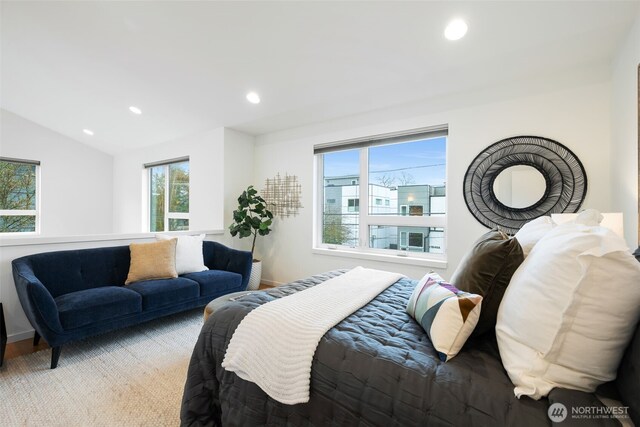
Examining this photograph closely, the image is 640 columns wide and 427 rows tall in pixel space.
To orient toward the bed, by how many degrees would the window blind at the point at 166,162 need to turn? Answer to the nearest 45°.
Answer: approximately 45° to its left

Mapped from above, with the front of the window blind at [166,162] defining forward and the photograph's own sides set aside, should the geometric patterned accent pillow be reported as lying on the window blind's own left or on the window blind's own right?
on the window blind's own left

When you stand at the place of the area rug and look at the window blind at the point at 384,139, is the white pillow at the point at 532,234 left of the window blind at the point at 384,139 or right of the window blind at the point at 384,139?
right

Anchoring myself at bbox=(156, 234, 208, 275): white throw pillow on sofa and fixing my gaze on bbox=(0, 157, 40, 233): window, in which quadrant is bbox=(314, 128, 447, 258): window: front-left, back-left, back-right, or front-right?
back-right

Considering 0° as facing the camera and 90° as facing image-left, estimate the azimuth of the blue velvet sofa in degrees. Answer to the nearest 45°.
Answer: approximately 315°

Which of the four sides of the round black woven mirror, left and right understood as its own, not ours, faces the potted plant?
right

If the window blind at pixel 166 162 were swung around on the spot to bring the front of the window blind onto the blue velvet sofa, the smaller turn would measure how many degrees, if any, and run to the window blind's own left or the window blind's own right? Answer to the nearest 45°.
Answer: approximately 45° to the window blind's own left

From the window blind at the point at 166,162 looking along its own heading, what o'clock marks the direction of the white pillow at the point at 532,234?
The white pillow is roughly at 10 o'clock from the window blind.

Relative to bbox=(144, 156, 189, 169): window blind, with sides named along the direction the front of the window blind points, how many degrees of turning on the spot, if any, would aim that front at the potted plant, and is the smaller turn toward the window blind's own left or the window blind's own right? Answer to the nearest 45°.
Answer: approximately 90° to the window blind's own left

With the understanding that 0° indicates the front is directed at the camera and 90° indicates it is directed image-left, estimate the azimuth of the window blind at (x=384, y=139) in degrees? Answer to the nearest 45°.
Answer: approximately 45°

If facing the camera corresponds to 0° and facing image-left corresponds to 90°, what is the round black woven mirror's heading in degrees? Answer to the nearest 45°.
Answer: approximately 0°
